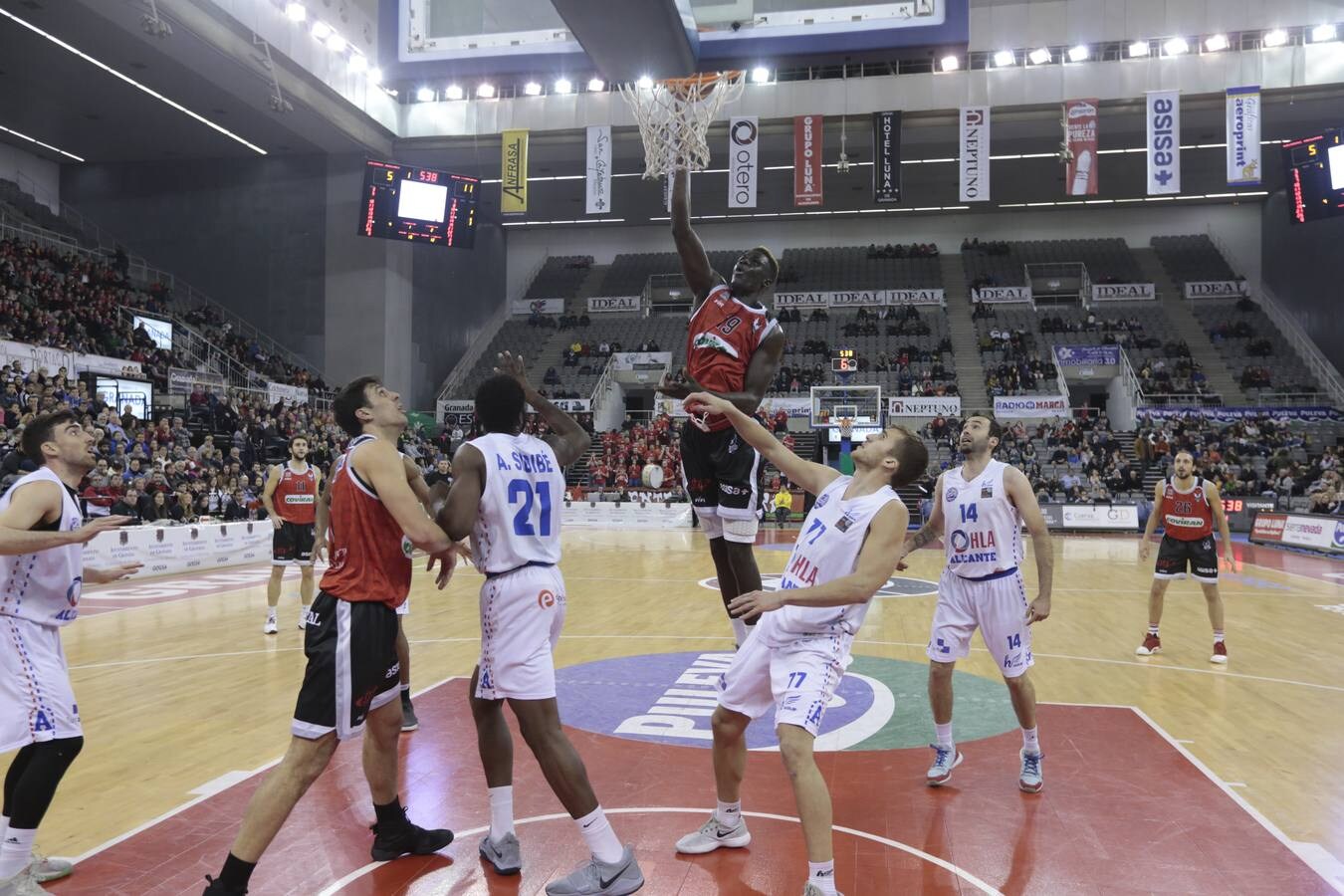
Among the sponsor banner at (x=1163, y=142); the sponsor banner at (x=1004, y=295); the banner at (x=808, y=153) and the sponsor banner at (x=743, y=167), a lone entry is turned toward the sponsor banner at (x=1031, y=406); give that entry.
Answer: the sponsor banner at (x=1004, y=295)

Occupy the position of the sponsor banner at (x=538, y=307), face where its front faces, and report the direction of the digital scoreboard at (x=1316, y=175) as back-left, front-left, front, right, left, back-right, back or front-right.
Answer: front-left

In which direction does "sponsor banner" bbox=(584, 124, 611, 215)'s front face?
toward the camera

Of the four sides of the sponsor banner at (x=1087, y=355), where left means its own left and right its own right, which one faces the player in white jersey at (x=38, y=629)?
front

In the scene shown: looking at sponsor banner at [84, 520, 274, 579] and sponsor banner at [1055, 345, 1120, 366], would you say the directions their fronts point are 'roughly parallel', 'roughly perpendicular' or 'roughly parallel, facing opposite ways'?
roughly perpendicular

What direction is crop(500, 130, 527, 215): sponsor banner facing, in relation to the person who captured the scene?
facing the viewer

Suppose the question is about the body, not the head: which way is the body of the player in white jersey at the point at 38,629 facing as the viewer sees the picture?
to the viewer's right

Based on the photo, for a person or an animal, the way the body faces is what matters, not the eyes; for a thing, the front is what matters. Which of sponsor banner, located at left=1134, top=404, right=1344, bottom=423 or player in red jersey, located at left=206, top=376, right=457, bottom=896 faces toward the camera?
the sponsor banner

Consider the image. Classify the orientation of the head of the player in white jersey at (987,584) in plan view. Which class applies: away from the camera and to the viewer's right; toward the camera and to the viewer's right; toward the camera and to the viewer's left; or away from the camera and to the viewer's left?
toward the camera and to the viewer's left

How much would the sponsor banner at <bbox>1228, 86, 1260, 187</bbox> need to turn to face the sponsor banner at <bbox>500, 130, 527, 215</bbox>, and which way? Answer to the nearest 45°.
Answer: approximately 90° to its right

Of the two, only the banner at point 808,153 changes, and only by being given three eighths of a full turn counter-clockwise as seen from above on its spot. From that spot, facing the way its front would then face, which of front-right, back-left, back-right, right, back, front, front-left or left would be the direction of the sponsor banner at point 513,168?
back-left

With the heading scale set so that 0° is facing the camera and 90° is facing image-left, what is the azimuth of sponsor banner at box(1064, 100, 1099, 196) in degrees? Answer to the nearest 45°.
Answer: approximately 0°

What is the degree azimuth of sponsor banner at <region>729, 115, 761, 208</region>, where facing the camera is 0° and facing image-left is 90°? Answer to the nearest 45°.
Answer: approximately 0°

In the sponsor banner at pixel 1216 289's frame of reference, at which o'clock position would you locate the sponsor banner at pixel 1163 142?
the sponsor banner at pixel 1163 142 is roughly at 12 o'clock from the sponsor banner at pixel 1216 289.

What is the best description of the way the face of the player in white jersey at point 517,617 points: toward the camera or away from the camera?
away from the camera

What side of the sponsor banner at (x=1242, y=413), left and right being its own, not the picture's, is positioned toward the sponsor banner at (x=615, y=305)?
right

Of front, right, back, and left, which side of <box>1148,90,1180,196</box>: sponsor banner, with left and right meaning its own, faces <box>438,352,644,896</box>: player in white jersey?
front
